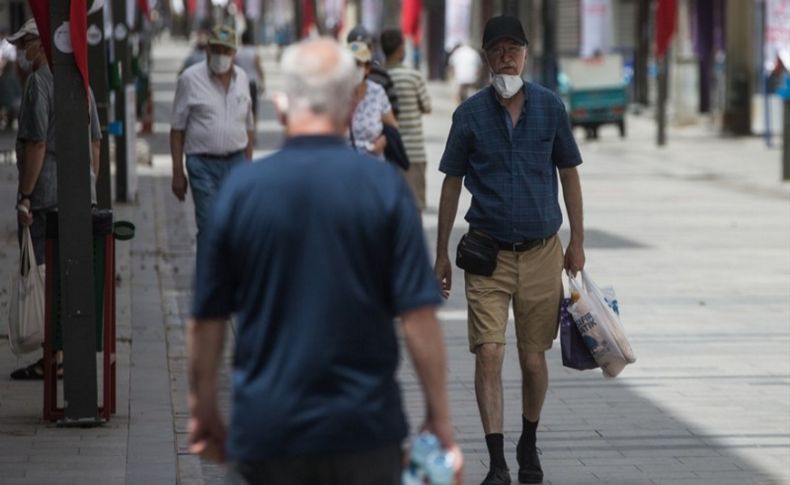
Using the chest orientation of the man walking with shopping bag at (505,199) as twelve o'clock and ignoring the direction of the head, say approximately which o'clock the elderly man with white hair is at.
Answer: The elderly man with white hair is roughly at 12 o'clock from the man walking with shopping bag.

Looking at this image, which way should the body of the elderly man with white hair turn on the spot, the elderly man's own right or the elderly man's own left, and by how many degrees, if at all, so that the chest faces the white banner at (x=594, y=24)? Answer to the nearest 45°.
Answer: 0° — they already face it

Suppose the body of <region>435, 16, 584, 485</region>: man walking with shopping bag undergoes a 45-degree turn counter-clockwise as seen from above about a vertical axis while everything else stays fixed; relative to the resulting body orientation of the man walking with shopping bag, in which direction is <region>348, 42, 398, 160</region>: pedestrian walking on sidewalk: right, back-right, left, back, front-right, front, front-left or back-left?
back-left

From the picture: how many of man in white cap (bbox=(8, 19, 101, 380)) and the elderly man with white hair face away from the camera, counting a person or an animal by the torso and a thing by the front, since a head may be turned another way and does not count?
1

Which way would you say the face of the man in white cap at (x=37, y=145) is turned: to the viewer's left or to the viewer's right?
to the viewer's left

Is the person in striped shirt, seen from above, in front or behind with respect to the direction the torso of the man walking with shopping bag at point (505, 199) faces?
behind

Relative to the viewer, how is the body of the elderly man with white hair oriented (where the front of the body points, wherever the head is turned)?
away from the camera
